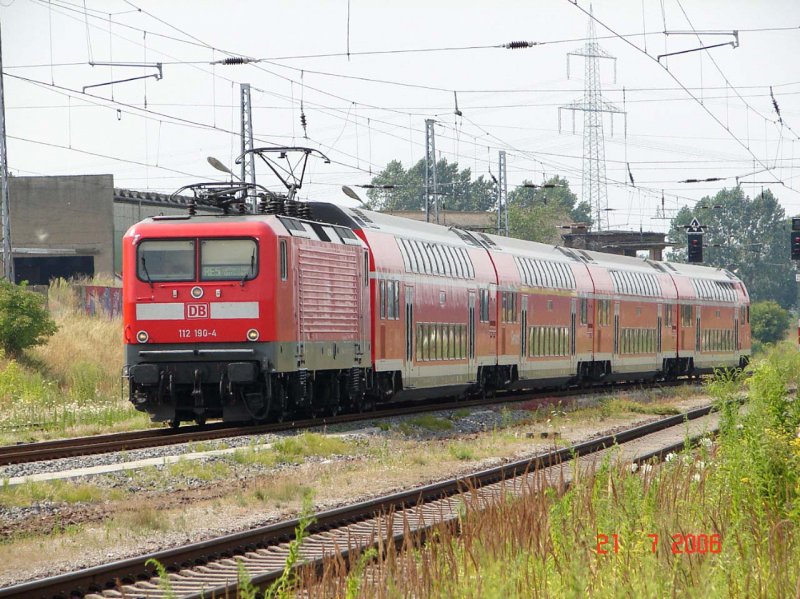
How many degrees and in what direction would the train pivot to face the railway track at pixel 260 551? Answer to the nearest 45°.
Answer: approximately 45° to its left

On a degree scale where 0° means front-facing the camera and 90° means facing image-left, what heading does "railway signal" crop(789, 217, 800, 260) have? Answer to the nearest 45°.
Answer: approximately 0°

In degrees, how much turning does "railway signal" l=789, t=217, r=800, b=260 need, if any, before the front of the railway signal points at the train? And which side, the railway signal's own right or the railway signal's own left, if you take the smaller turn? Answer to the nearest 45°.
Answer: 0° — it already faces it

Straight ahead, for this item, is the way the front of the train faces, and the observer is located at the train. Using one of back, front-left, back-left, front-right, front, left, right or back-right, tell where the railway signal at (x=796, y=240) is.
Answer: back

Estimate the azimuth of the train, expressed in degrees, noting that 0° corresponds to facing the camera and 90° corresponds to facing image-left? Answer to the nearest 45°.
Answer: approximately 45°
